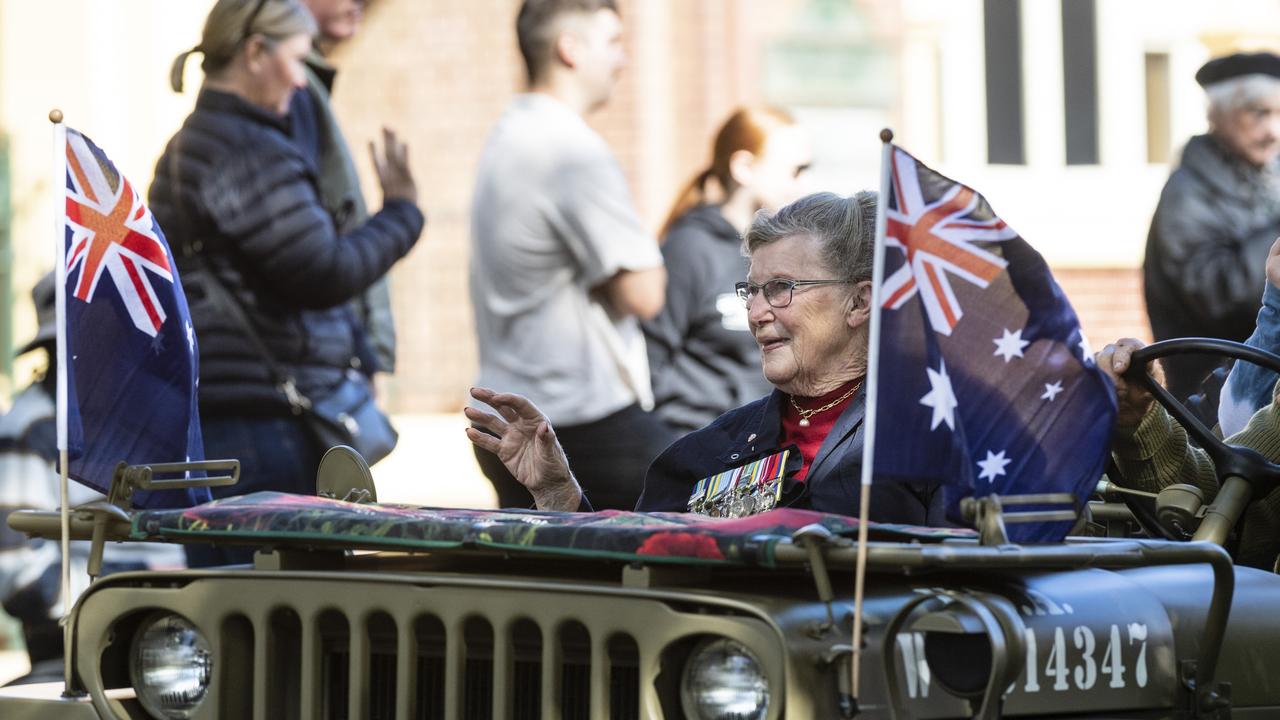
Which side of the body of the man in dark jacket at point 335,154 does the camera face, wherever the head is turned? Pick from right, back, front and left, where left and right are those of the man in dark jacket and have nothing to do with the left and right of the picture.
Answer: right

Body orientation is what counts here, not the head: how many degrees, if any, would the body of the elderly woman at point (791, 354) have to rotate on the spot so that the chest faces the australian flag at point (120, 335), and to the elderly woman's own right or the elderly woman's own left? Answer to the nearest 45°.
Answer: approximately 45° to the elderly woman's own right

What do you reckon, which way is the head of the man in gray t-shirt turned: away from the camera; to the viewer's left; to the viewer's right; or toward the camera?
to the viewer's right

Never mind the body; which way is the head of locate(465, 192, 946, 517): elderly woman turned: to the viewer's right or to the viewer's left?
to the viewer's left

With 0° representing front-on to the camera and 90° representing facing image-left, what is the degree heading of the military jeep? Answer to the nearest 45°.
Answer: approximately 45°

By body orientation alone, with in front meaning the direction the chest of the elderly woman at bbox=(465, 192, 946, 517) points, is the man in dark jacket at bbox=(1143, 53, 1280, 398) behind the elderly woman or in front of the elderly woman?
behind

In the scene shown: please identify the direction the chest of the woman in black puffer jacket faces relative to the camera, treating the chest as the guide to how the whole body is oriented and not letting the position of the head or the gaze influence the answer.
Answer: to the viewer's right

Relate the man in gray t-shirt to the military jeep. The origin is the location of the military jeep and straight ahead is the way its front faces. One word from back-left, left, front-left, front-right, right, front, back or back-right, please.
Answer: back-right

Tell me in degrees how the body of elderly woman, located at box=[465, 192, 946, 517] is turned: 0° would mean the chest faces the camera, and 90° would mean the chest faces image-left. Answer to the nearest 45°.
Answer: approximately 45°
